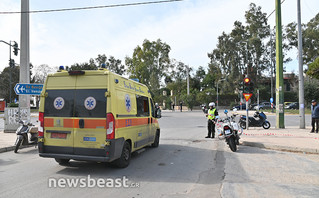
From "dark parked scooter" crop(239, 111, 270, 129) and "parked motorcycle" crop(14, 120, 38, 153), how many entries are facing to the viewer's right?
1

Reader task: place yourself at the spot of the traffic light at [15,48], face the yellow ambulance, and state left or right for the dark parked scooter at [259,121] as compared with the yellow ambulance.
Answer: left

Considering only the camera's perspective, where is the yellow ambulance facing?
facing away from the viewer and to the right of the viewer

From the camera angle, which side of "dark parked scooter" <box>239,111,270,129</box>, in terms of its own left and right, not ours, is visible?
right
